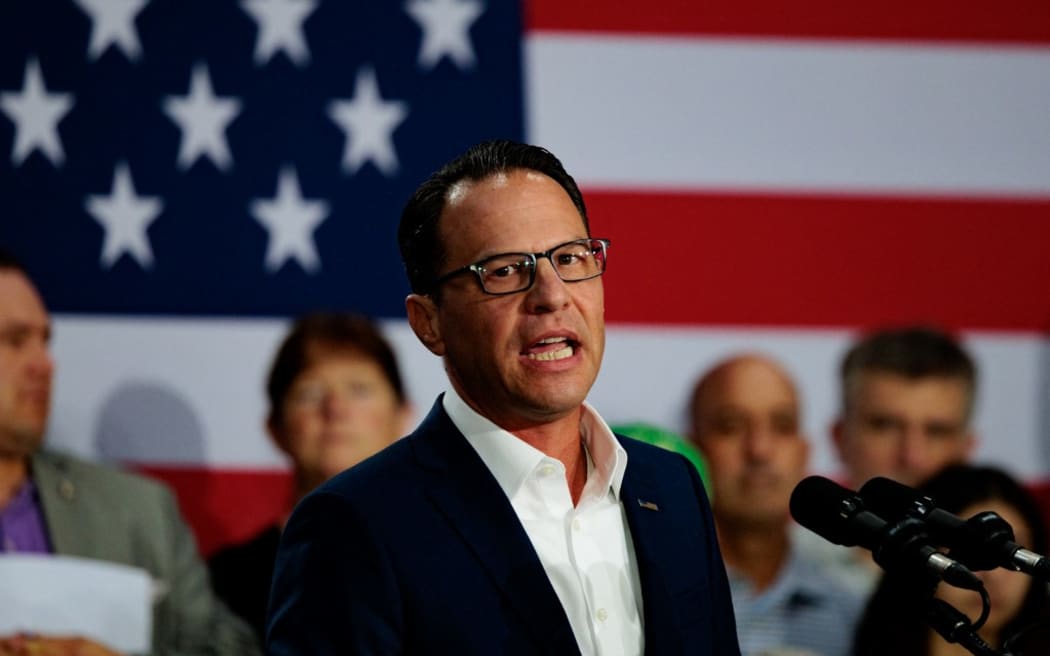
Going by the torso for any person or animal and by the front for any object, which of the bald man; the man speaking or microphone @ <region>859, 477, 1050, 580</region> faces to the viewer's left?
the microphone

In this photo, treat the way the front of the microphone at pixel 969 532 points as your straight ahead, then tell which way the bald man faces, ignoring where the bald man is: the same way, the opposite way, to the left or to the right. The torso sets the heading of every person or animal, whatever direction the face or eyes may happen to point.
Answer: to the left

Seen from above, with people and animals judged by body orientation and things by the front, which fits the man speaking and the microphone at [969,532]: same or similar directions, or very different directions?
very different directions

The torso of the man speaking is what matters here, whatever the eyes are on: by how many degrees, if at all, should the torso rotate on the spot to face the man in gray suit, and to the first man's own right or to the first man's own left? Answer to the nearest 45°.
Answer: approximately 180°

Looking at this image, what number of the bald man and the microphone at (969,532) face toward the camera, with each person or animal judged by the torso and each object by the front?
1

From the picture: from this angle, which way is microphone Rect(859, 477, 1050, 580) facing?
to the viewer's left

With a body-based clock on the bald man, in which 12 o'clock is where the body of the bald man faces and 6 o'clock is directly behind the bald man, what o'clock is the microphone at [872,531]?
The microphone is roughly at 12 o'clock from the bald man.

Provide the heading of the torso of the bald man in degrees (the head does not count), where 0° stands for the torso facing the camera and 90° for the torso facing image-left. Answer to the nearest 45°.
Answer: approximately 0°

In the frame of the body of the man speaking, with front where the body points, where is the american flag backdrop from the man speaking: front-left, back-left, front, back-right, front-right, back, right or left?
back-left

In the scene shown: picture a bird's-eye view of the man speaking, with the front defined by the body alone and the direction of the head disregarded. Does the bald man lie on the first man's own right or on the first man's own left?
on the first man's own left
